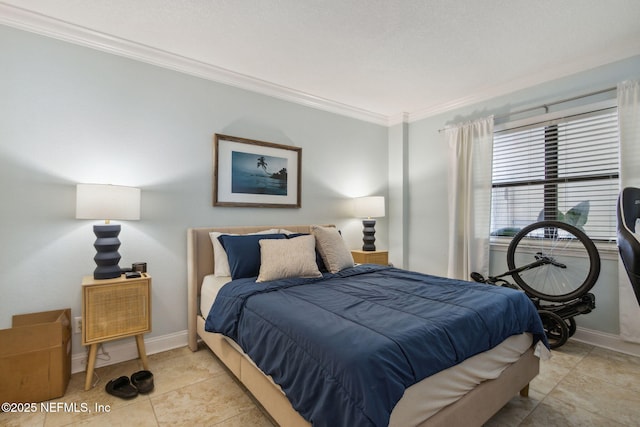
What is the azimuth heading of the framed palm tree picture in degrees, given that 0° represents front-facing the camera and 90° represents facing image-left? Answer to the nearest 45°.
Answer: approximately 315°

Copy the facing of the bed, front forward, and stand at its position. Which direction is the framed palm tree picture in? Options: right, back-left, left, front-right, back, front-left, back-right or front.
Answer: back

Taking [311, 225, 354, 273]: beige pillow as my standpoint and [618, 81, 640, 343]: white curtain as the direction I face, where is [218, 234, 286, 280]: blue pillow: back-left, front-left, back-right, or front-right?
back-right

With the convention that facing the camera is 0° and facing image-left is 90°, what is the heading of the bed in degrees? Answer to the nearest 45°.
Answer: approximately 315°

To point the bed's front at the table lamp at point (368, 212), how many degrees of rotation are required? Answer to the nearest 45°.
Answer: approximately 135° to its left

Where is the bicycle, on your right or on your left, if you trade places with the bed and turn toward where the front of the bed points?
on your left

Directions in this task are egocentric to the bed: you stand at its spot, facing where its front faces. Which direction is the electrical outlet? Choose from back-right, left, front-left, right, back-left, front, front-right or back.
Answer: back-right

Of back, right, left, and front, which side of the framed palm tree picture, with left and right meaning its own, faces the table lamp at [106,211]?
right
